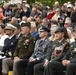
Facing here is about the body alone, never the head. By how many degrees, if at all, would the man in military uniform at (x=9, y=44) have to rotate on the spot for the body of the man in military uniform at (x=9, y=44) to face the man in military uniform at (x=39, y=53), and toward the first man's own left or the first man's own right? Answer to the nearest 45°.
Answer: approximately 90° to the first man's own left

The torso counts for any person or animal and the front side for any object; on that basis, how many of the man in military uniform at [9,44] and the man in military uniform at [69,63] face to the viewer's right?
0

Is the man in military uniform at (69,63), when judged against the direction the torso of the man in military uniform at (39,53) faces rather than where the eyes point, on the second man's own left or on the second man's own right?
on the second man's own left

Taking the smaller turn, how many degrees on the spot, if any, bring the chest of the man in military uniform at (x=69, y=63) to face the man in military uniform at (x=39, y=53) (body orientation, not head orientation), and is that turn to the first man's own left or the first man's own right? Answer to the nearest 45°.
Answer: approximately 90° to the first man's own right

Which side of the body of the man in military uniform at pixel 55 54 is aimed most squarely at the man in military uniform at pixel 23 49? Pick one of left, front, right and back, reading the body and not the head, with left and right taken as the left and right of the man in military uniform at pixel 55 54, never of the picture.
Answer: right

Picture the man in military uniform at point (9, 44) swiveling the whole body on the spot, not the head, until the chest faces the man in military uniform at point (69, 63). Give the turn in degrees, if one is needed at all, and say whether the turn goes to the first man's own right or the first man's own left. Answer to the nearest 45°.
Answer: approximately 90° to the first man's own left

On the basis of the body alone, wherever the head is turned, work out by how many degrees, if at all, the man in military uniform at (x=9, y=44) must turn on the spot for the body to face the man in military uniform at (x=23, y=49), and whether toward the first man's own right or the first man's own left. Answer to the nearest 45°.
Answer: approximately 90° to the first man's own left

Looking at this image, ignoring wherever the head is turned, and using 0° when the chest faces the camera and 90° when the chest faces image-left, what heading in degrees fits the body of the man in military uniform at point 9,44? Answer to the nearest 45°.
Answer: approximately 45°

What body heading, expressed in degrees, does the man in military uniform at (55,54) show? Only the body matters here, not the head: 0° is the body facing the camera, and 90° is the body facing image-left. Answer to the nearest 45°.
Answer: approximately 45°

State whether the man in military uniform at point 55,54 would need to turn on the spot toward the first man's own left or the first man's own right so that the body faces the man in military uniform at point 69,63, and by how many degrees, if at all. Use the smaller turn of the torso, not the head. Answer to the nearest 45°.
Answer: approximately 90° to the first man's own left

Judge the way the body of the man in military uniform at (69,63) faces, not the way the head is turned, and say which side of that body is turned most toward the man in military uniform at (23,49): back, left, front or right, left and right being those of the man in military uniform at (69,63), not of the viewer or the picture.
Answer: right
